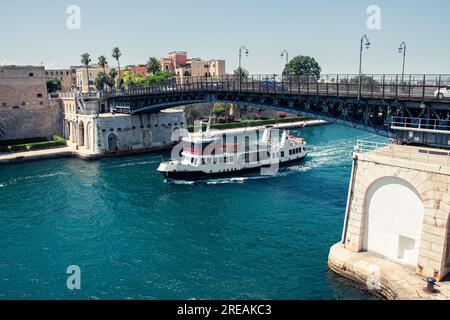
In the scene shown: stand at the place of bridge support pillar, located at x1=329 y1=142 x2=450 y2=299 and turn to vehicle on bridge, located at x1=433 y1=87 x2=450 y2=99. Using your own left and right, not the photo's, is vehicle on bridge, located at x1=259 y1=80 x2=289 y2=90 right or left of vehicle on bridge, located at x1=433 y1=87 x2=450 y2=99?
left
